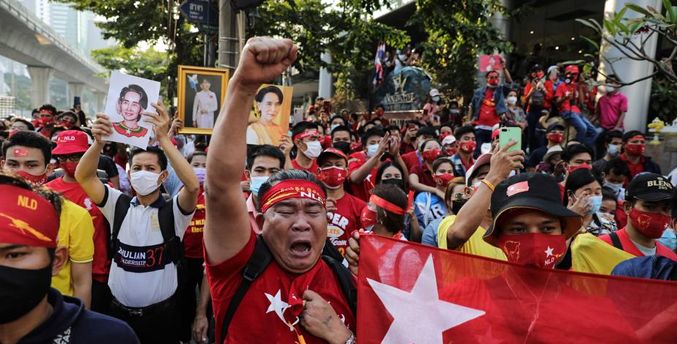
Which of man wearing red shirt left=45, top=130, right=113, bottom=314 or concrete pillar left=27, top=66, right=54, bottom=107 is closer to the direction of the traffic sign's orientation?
the man wearing red shirt

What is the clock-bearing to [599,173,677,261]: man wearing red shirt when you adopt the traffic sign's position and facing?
The man wearing red shirt is roughly at 11 o'clock from the traffic sign.

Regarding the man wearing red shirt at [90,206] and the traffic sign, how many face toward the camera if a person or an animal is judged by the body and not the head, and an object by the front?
2

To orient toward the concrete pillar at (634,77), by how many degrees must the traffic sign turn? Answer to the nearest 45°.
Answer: approximately 90° to its left

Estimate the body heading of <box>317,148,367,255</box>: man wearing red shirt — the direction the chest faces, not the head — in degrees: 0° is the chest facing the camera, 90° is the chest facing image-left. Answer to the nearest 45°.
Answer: approximately 0°

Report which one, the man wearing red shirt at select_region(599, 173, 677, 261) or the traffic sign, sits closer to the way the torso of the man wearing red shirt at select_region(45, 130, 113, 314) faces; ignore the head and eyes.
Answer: the man wearing red shirt

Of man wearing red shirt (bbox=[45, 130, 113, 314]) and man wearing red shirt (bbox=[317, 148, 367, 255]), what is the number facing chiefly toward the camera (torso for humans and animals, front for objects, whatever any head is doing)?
2

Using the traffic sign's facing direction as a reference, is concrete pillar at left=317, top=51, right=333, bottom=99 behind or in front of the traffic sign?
behind

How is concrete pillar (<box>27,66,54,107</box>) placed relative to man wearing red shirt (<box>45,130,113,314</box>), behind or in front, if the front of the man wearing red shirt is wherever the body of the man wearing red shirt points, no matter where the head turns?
behind

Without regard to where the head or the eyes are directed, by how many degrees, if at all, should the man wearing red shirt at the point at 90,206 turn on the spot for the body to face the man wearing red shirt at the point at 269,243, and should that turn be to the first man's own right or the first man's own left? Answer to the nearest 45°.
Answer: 0° — they already face them
